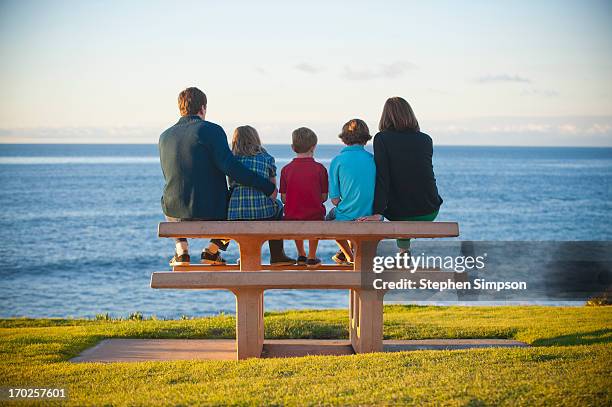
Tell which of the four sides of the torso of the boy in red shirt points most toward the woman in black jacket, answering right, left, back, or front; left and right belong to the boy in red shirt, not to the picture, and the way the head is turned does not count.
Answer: right

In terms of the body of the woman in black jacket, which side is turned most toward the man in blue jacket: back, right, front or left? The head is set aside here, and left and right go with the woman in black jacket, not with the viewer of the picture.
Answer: left

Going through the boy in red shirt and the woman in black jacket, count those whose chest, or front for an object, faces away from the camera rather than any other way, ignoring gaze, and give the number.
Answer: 2

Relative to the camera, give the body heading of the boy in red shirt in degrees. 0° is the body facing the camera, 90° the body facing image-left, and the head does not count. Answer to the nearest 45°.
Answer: approximately 180°

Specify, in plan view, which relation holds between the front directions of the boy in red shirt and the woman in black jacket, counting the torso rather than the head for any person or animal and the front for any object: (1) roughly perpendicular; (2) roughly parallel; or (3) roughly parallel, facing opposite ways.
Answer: roughly parallel

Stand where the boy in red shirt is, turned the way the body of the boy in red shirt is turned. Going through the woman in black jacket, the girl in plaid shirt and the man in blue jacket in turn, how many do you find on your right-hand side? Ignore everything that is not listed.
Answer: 1

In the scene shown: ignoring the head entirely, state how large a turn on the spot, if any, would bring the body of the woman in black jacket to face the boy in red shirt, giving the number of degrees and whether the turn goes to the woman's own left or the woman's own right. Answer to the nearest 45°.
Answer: approximately 90° to the woman's own left

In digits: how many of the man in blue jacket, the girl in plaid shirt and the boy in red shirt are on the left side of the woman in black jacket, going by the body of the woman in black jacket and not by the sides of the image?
3

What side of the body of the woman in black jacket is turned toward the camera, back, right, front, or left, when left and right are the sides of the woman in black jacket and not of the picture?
back

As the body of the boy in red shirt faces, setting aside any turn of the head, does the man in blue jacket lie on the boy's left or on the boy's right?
on the boy's left

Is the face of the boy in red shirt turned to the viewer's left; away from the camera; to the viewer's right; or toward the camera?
away from the camera

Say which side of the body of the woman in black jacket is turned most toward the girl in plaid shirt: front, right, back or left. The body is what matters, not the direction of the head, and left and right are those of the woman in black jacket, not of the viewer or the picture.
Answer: left
